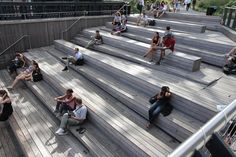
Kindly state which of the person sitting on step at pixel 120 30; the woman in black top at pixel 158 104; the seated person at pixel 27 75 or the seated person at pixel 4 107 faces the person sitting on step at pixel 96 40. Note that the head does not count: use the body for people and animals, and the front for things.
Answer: the person sitting on step at pixel 120 30

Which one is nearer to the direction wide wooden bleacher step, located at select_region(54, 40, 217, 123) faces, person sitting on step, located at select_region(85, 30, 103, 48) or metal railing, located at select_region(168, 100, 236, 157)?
the metal railing

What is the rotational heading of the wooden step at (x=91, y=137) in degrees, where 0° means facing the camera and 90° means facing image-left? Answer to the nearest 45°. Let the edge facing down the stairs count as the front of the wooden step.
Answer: approximately 45°

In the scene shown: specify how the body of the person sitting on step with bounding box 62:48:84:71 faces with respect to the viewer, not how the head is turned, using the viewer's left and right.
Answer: facing to the left of the viewer

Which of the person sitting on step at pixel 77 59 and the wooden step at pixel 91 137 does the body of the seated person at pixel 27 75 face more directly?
the wooden step

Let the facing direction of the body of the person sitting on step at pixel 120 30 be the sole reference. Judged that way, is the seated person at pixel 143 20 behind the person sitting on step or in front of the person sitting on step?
behind

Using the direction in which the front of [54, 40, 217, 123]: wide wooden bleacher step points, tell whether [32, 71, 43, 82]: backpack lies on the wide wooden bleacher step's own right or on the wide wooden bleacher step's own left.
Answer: on the wide wooden bleacher step's own right

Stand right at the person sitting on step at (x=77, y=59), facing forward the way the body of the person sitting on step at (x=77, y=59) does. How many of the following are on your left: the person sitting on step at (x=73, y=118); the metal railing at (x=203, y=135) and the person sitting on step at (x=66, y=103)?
3

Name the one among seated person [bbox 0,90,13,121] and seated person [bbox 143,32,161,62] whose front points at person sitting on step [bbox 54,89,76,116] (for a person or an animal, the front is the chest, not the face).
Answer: seated person [bbox 143,32,161,62]

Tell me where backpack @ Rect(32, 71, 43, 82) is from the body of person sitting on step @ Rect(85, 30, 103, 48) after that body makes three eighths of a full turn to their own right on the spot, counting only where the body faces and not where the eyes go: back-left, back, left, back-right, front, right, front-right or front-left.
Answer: back-left

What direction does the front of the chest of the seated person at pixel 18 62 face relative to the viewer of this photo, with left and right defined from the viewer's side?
facing the viewer and to the left of the viewer

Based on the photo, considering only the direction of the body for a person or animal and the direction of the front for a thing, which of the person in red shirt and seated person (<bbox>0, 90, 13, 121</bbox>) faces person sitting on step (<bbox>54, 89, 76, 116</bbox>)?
the person in red shirt

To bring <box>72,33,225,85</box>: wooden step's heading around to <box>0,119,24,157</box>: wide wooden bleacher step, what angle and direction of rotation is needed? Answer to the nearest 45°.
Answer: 0° — it already faces it

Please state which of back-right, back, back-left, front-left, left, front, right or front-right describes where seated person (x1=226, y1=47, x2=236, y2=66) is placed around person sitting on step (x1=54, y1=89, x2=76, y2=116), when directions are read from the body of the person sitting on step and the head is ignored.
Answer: back-left

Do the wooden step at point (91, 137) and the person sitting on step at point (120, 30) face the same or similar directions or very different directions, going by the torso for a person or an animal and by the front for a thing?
same or similar directions

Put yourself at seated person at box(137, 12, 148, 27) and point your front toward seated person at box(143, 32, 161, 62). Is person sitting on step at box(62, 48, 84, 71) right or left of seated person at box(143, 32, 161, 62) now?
right

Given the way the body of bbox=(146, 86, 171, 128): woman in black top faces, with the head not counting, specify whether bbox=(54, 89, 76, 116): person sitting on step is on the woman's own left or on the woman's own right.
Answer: on the woman's own right

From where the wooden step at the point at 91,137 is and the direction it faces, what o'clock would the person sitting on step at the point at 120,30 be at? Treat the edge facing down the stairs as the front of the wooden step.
The person sitting on step is roughly at 5 o'clock from the wooden step.

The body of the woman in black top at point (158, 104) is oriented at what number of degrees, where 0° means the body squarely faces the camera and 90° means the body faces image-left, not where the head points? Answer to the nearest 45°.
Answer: approximately 45°
